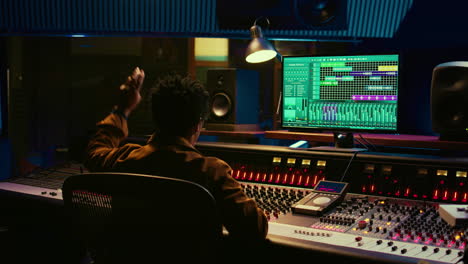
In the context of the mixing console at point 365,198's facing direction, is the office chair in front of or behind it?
in front

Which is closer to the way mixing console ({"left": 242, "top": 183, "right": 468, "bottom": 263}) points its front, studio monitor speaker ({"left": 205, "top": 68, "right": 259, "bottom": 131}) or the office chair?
the office chair

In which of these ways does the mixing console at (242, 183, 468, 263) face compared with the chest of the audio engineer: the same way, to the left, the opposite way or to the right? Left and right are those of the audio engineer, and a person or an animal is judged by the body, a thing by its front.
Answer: the opposite way

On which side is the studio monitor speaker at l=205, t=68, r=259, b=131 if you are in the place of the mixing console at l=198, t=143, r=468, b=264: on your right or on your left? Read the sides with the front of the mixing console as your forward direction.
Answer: on your right

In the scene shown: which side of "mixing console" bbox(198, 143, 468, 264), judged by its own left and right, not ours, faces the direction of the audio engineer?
front

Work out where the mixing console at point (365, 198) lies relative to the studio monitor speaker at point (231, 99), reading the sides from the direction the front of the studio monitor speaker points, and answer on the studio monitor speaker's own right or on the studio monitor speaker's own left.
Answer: on the studio monitor speaker's own left

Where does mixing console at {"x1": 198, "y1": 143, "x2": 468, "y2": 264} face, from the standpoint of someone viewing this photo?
facing the viewer and to the left of the viewer

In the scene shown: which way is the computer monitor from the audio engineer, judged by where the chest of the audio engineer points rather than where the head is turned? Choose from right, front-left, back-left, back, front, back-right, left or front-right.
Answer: front

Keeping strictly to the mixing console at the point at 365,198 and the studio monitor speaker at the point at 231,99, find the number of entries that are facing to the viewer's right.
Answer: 0

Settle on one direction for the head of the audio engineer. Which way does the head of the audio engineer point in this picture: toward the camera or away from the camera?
away from the camera

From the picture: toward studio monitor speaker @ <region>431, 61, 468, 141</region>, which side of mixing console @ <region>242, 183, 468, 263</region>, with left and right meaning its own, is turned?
back

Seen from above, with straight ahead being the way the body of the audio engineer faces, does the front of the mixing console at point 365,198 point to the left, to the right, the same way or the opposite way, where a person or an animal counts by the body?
the opposite way

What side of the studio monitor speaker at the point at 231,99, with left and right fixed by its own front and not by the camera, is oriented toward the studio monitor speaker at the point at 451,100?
left
